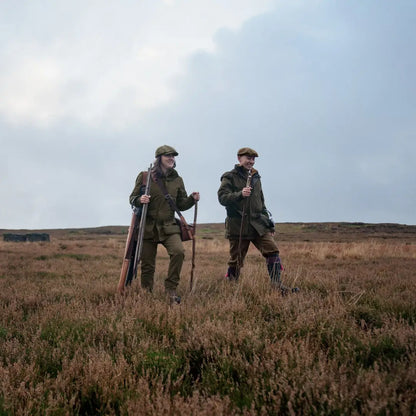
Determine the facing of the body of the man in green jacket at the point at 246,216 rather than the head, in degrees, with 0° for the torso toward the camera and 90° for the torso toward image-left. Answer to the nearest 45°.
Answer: approximately 315°

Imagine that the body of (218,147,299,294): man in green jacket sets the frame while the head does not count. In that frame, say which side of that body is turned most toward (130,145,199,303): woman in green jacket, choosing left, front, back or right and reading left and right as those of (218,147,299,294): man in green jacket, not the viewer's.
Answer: right

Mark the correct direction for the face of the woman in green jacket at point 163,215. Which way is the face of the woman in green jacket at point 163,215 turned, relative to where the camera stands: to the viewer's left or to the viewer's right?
to the viewer's right
